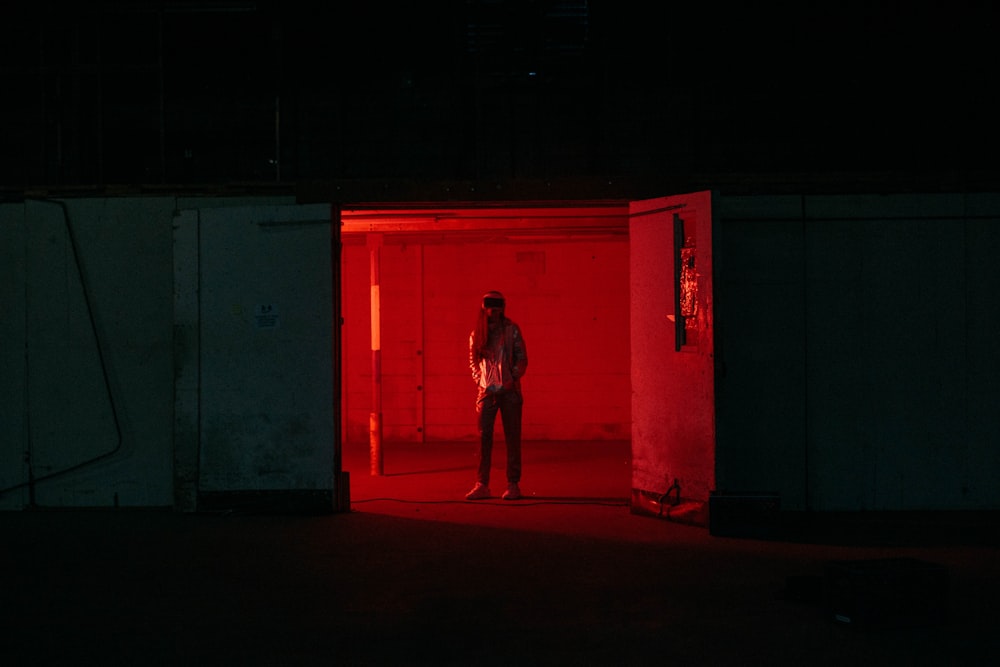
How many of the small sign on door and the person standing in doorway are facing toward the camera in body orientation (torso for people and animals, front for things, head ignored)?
2

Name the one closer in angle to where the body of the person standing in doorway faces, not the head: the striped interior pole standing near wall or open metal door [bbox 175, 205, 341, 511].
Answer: the open metal door

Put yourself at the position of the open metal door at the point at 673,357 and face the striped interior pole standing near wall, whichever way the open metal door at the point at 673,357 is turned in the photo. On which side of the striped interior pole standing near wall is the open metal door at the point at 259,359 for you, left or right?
left

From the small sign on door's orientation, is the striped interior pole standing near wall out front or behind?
behind

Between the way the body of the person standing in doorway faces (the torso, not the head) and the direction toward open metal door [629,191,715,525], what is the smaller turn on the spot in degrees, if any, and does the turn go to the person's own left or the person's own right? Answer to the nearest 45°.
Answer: approximately 45° to the person's own left

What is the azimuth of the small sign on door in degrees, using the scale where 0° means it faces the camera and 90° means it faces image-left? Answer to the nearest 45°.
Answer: approximately 0°

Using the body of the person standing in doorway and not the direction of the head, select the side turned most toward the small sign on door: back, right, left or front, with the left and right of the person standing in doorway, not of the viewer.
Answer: right

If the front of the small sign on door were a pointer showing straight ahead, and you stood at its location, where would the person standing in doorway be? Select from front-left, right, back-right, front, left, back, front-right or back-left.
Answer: left

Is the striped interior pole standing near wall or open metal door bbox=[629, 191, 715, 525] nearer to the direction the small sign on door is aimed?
the open metal door

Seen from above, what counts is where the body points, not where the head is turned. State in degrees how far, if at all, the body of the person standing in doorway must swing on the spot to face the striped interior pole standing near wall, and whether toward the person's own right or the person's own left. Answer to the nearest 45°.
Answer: approximately 135° to the person's own right

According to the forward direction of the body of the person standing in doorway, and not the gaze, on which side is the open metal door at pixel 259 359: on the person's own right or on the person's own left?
on the person's own right
